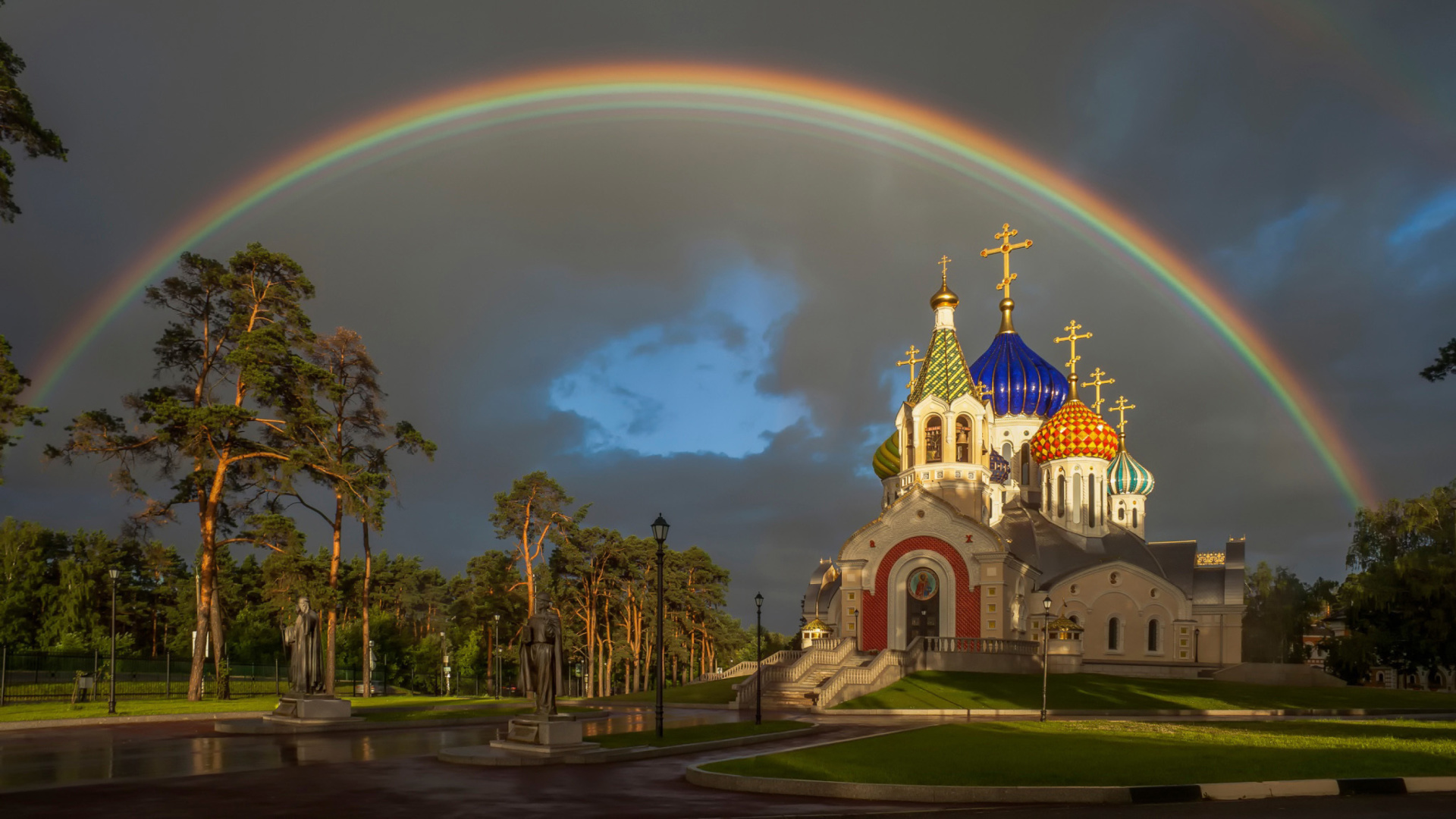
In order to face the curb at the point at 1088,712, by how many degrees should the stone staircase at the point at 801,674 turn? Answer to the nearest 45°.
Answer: approximately 90° to its left

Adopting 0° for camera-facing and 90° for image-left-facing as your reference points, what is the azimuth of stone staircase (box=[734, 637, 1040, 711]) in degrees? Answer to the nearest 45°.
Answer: approximately 45°

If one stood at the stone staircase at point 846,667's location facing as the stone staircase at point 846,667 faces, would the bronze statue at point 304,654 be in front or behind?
in front

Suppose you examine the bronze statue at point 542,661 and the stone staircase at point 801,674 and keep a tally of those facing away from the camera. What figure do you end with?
0

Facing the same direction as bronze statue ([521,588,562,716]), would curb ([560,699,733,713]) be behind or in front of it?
behind

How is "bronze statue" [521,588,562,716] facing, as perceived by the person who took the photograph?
facing the viewer

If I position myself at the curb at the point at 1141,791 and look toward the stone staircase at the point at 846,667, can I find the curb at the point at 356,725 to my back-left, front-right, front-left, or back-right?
front-left

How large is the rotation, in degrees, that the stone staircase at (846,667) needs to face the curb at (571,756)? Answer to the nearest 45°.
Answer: approximately 45° to its left

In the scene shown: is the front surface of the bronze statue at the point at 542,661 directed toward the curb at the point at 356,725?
no

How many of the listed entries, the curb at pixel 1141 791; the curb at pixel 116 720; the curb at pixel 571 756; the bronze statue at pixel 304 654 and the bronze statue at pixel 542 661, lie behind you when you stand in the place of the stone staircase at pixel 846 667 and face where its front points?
0

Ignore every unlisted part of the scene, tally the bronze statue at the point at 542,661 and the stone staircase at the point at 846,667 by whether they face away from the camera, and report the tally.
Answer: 0

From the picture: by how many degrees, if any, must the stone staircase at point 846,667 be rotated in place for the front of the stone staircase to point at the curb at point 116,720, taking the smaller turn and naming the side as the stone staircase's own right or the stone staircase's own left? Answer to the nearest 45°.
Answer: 0° — it already faces it

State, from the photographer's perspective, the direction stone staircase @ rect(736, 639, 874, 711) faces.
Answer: facing the viewer and to the left of the viewer

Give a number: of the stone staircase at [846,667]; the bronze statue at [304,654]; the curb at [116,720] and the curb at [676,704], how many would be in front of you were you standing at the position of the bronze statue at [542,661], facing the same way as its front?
0

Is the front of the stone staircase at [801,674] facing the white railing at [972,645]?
no

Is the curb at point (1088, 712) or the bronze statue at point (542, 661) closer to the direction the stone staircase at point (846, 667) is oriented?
the bronze statue

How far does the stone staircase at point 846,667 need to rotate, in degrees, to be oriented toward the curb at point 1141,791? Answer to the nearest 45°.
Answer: approximately 45° to its left
